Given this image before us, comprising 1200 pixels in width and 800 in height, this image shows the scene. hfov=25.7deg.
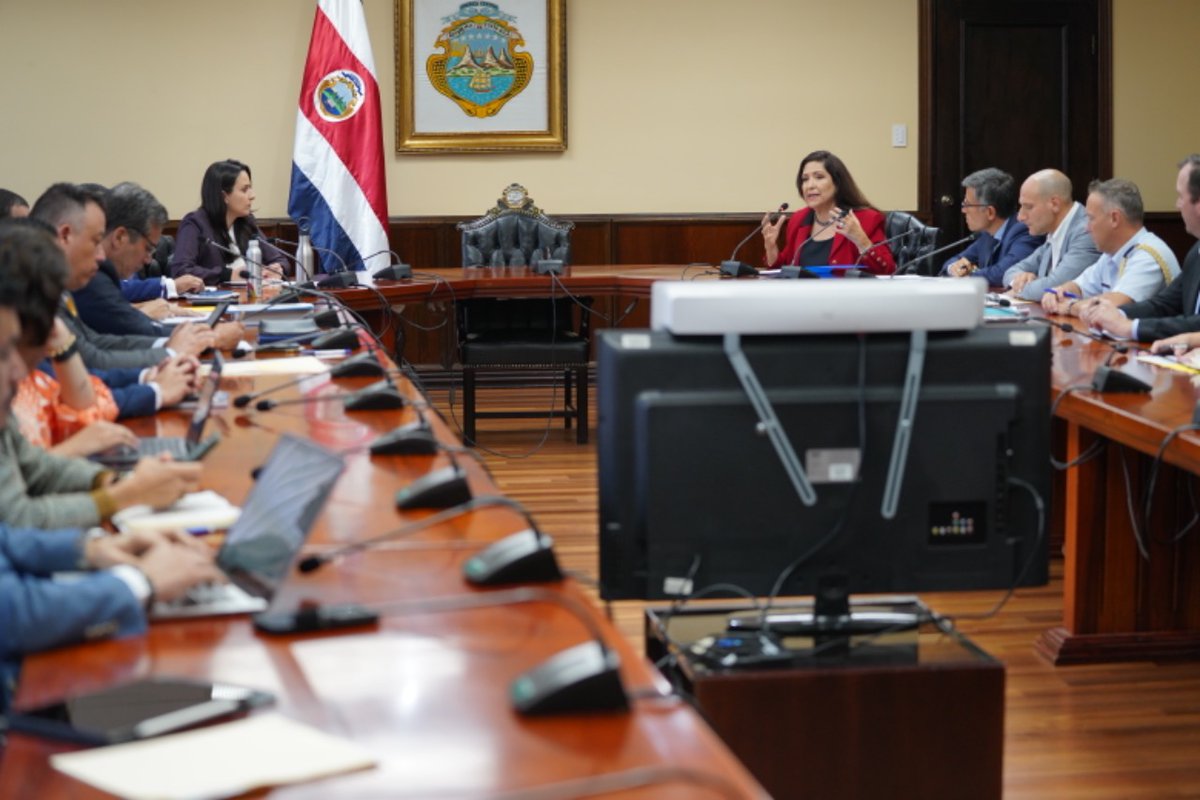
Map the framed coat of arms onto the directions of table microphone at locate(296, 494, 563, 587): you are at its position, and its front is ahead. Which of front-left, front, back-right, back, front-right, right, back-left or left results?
right

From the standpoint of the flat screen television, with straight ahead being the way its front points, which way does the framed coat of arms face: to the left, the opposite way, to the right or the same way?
the opposite way

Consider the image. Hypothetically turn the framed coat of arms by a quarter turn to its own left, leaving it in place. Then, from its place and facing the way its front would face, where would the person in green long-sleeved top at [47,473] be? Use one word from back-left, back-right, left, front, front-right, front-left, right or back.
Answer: right

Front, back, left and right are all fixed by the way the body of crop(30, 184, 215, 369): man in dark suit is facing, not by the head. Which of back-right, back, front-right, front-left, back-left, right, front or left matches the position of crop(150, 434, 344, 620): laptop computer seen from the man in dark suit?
right

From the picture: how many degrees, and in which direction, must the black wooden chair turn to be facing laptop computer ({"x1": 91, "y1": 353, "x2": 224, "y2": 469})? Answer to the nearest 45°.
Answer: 0° — it already faces it

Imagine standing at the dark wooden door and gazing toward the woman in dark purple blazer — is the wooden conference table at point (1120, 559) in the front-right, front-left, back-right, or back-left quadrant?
front-left

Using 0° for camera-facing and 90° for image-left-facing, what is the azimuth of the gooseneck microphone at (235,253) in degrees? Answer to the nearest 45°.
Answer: approximately 90°

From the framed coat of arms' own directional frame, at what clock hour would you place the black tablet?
The black tablet is roughly at 12 o'clock from the framed coat of arms.

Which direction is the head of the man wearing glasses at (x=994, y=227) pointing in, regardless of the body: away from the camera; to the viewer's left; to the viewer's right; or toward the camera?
to the viewer's left

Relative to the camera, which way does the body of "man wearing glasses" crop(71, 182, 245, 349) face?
to the viewer's right

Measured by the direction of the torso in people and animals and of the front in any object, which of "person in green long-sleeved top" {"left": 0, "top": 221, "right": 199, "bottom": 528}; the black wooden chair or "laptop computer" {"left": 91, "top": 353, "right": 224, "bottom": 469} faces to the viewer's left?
the laptop computer

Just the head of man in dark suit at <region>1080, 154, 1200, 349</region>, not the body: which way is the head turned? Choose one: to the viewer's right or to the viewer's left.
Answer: to the viewer's left

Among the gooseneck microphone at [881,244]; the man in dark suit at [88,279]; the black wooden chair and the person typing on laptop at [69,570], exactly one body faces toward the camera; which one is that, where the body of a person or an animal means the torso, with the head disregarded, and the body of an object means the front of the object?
the black wooden chair

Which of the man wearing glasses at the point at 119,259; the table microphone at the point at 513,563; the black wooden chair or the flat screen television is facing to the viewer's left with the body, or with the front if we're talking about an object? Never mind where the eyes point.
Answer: the table microphone

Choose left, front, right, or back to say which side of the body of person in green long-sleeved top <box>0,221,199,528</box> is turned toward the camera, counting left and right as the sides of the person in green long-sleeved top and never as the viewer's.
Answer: right

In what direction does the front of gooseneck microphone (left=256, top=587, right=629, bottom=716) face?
to the viewer's left
